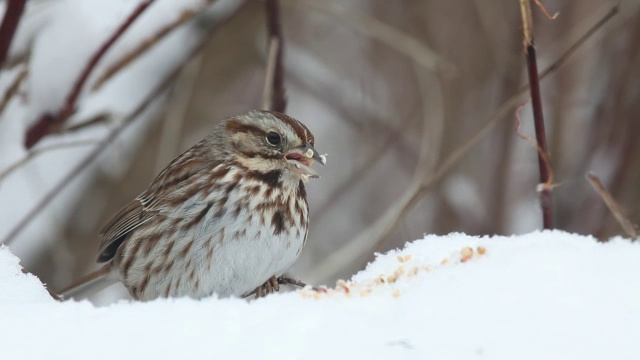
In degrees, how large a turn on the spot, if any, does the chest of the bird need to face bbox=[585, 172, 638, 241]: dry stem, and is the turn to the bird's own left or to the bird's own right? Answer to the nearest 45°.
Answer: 0° — it already faces it

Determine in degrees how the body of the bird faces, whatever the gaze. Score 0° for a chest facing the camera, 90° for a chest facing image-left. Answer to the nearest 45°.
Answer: approximately 315°

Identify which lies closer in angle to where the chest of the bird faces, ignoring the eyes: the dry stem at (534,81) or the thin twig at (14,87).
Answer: the dry stem

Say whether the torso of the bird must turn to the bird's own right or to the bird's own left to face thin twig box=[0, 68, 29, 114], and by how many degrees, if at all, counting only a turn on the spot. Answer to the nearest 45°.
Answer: approximately 135° to the bird's own left
